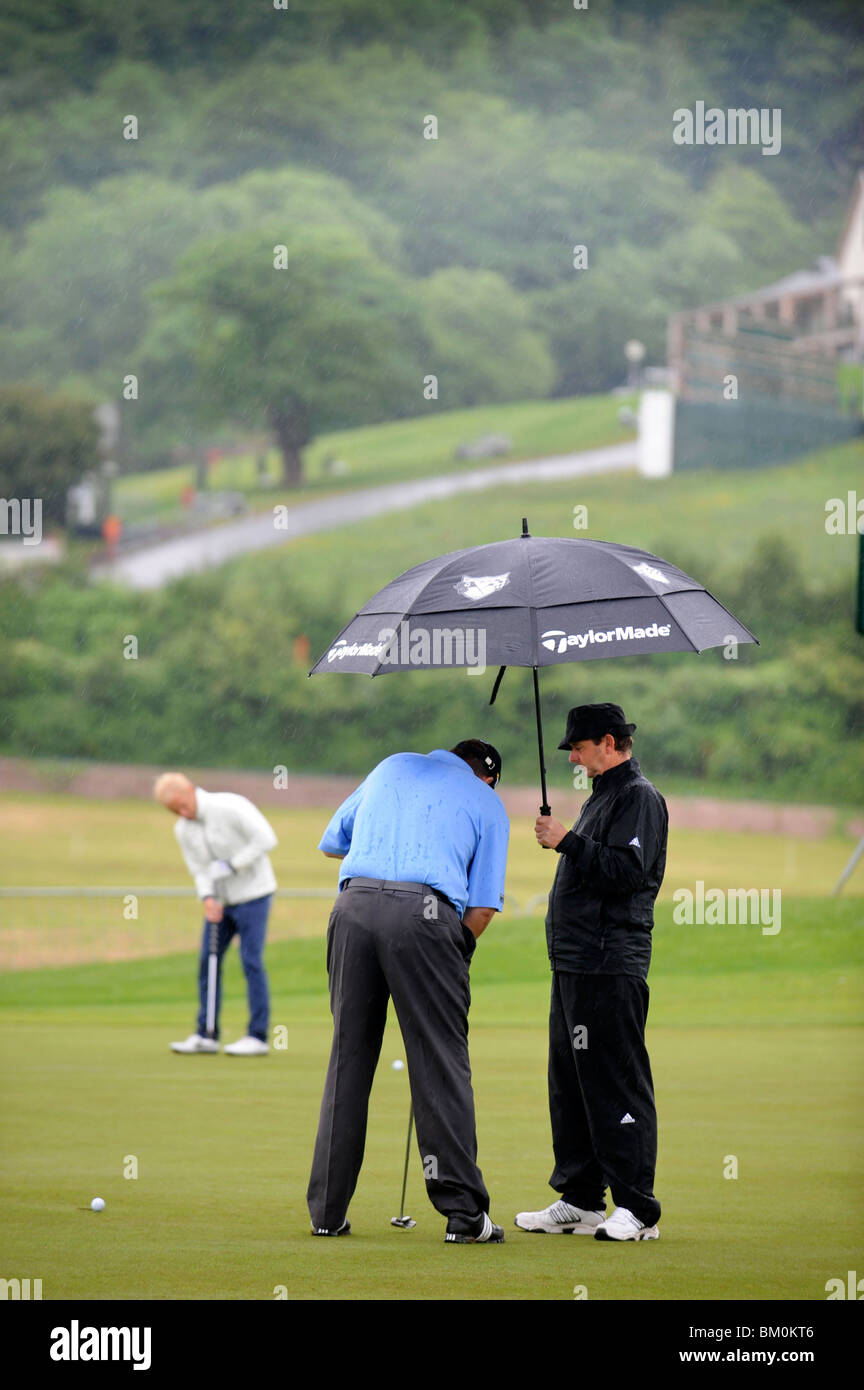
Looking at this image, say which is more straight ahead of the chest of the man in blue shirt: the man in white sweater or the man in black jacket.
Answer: the man in white sweater

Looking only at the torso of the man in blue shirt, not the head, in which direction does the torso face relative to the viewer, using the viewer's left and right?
facing away from the viewer

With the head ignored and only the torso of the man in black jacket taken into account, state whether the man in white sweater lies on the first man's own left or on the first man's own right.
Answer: on the first man's own right

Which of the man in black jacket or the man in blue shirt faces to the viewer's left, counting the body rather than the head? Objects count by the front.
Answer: the man in black jacket

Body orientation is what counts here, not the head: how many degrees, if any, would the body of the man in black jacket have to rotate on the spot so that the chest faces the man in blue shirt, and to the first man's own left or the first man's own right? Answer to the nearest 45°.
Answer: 0° — they already face them

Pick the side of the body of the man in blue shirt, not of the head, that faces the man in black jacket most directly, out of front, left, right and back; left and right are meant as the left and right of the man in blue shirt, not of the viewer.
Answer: right

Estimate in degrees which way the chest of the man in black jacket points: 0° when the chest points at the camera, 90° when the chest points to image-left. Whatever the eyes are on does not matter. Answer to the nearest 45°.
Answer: approximately 90°

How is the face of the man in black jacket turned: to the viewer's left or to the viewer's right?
to the viewer's left

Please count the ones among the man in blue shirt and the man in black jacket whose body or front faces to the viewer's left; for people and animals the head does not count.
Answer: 1

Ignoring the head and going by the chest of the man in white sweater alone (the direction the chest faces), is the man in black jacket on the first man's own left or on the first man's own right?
on the first man's own left

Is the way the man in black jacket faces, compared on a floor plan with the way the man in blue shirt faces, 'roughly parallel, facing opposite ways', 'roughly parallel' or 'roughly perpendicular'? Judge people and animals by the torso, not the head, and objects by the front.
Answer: roughly perpendicular

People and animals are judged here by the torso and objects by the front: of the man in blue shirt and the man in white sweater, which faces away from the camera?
the man in blue shirt
